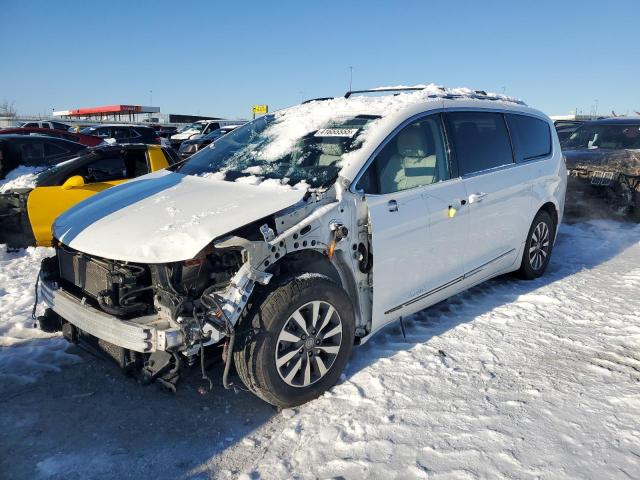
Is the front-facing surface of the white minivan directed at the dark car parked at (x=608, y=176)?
no

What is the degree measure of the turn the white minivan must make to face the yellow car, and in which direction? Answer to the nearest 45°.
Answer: approximately 90° to its right

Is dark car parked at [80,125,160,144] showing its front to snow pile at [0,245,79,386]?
no

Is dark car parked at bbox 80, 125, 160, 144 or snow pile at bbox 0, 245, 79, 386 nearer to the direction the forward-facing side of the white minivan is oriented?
the snow pile

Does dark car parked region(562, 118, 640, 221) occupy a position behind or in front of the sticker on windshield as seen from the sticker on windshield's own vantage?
behind

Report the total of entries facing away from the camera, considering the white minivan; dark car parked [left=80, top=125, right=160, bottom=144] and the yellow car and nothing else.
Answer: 0

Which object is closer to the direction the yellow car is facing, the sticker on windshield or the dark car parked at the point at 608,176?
the sticker on windshield

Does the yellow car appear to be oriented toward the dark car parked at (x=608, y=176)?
no

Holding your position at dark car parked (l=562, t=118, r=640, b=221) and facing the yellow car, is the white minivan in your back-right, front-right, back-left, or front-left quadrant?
front-left

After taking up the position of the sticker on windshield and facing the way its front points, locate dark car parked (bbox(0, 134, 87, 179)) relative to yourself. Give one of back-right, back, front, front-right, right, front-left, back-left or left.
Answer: right

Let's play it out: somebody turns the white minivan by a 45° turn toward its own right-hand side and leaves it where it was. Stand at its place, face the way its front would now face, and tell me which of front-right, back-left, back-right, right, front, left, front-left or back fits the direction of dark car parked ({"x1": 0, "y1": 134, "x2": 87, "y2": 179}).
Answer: front-right
